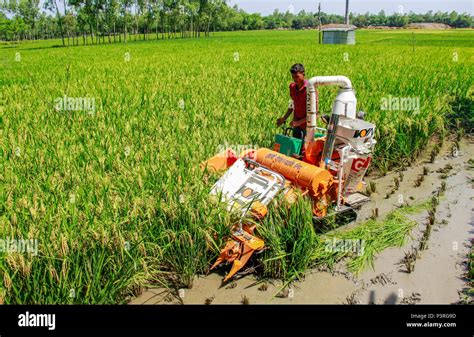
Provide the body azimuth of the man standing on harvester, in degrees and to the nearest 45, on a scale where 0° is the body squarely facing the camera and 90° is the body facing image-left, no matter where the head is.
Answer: approximately 45°

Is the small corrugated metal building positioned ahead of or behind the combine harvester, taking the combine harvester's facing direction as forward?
behind

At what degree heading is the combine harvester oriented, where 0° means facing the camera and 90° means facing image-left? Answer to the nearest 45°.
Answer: approximately 45°

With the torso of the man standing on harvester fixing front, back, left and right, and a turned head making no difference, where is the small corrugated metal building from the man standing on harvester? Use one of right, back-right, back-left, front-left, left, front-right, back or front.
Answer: back-right
